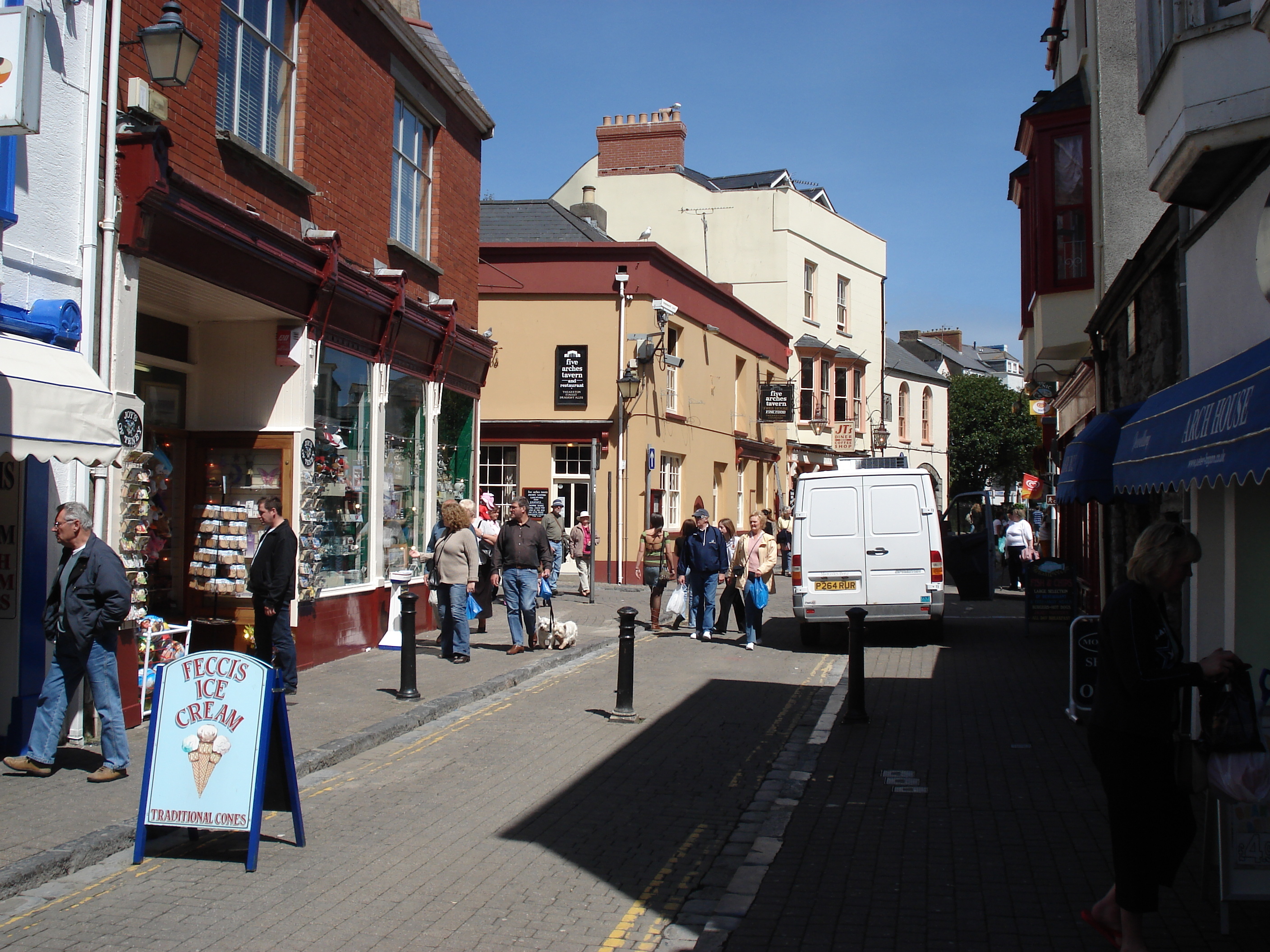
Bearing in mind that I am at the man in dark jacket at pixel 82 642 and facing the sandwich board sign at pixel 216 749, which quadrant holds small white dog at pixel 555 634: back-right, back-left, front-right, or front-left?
back-left

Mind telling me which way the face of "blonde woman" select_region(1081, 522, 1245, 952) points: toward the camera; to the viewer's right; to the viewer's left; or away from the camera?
to the viewer's right

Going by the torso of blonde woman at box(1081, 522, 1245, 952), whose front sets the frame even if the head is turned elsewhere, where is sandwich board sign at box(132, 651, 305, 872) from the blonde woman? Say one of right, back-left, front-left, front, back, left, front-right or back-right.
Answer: back

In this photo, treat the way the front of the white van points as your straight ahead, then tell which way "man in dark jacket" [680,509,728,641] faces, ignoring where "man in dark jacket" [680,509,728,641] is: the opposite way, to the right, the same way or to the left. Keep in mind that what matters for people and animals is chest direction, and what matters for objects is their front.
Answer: the opposite way

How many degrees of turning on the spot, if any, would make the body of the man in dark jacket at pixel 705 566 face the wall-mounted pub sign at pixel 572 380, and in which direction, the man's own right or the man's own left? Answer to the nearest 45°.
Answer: approximately 180°

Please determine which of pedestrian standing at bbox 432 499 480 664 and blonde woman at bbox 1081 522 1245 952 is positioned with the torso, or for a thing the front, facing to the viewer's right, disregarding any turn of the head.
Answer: the blonde woman

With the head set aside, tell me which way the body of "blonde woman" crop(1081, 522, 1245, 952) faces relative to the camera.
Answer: to the viewer's right

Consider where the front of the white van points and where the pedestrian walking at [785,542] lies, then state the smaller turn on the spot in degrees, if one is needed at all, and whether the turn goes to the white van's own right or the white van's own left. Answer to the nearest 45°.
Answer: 0° — it already faces them

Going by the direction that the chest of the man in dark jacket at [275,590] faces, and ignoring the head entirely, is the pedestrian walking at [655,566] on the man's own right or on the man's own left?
on the man's own right

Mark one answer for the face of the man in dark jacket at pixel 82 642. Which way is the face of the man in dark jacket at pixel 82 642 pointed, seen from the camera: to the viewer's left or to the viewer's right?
to the viewer's left

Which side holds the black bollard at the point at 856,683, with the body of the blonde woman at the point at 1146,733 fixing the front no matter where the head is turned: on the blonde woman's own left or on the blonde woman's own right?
on the blonde woman's own left

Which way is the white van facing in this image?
away from the camera

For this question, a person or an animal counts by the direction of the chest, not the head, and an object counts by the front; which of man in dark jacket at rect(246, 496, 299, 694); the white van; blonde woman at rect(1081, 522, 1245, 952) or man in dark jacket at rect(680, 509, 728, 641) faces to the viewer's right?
the blonde woman
